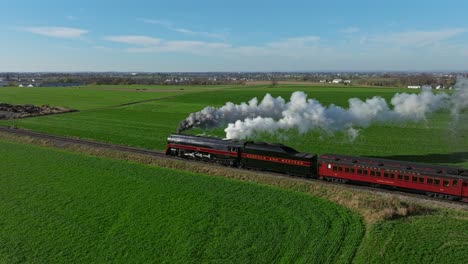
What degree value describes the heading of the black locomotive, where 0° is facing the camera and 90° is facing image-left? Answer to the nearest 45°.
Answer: approximately 135°

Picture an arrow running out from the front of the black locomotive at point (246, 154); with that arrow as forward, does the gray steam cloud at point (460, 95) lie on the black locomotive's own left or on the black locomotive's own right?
on the black locomotive's own right
